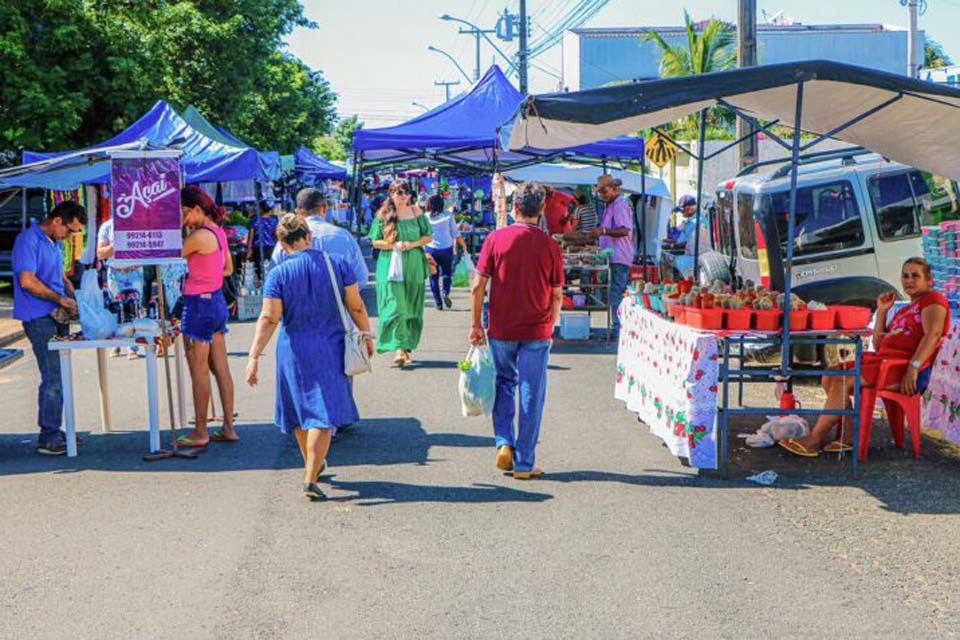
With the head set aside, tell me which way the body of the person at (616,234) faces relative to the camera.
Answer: to the viewer's left

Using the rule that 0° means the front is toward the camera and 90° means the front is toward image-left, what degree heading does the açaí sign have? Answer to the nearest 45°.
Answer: approximately 0°

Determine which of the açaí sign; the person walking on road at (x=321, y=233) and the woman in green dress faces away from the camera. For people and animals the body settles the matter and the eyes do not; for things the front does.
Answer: the person walking on road

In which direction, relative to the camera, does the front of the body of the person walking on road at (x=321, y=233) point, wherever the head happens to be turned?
away from the camera

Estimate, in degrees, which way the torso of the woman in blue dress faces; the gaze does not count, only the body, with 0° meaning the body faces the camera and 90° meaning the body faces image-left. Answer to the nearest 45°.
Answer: approximately 180°

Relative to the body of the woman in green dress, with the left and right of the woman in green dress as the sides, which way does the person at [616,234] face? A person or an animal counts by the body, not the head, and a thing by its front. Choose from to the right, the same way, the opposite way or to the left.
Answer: to the right

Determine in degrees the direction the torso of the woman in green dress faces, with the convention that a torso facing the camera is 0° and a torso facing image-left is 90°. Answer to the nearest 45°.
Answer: approximately 0°

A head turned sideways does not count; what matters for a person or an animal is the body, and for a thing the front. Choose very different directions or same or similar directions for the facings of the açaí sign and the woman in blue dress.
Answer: very different directions

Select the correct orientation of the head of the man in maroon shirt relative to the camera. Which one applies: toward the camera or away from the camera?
away from the camera

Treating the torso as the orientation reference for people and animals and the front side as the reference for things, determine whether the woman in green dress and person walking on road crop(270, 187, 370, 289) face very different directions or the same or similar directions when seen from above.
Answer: very different directions

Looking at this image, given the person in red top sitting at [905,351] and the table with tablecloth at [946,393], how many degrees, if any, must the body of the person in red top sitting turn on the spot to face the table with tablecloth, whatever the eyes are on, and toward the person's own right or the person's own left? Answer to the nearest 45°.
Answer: approximately 180°
